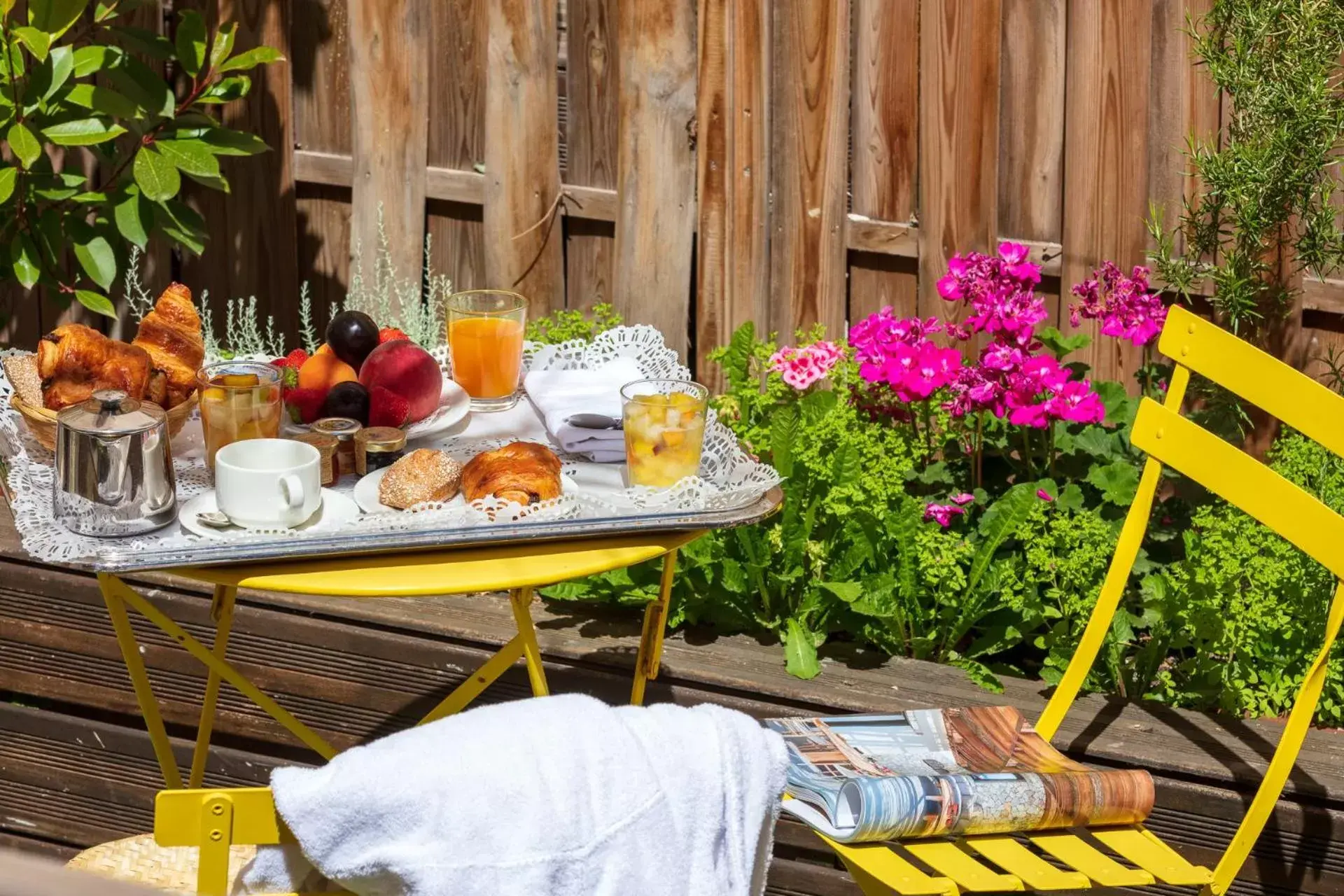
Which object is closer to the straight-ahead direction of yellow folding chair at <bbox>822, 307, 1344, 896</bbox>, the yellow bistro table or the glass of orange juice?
the yellow bistro table

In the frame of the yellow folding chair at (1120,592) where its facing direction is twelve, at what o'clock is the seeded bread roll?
The seeded bread roll is roughly at 1 o'clock from the yellow folding chair.

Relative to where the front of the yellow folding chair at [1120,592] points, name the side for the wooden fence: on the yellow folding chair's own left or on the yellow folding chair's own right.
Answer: on the yellow folding chair's own right

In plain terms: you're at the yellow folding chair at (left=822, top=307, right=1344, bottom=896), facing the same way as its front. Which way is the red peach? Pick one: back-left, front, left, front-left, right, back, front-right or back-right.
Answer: front-right

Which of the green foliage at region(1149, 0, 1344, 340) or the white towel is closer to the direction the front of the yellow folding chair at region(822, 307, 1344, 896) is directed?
the white towel

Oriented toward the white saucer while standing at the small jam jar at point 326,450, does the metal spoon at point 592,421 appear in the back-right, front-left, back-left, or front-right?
back-left

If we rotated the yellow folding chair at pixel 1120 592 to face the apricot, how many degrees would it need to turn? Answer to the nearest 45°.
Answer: approximately 45° to its right

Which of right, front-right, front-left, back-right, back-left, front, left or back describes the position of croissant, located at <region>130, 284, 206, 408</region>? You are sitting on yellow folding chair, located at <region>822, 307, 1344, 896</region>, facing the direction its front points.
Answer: front-right

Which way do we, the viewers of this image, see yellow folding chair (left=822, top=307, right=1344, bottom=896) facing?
facing the viewer and to the left of the viewer

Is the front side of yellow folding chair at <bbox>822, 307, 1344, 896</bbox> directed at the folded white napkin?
no

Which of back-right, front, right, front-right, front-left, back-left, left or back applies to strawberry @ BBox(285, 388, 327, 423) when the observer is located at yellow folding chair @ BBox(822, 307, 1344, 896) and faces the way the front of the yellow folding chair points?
front-right

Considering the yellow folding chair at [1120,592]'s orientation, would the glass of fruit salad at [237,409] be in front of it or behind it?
in front
